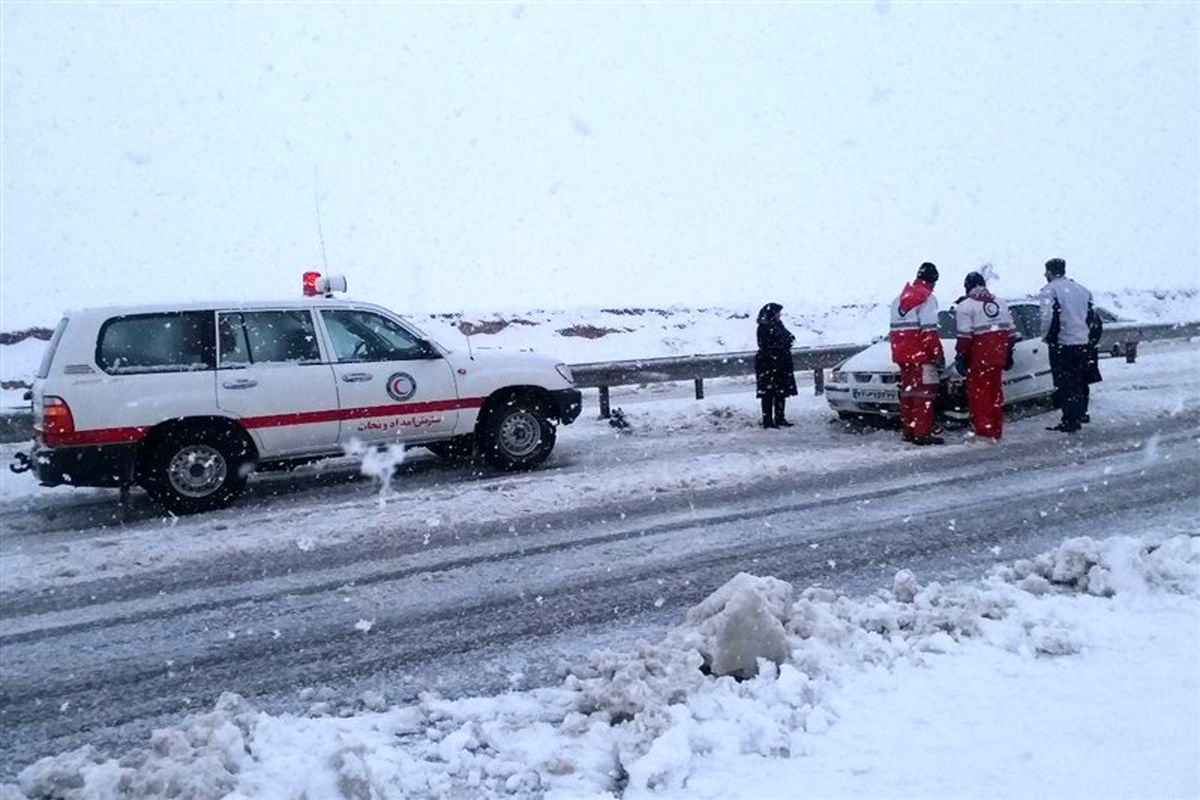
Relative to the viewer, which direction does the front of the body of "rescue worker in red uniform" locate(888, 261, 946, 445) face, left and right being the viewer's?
facing away from the viewer and to the right of the viewer

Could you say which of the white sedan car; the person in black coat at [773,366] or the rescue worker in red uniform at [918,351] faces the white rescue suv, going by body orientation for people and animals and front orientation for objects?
the white sedan car

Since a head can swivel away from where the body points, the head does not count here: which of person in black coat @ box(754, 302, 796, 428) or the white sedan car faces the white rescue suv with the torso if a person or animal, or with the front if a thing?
the white sedan car

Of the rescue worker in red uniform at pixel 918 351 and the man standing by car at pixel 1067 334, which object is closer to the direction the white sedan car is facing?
the rescue worker in red uniform

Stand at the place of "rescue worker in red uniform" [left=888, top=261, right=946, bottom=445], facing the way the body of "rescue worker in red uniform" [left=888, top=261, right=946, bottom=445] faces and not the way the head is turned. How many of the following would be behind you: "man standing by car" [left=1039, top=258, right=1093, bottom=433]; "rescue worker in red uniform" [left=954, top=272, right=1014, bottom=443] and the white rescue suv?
1

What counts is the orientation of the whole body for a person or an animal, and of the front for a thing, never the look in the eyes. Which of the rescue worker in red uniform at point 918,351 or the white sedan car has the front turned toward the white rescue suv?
the white sedan car

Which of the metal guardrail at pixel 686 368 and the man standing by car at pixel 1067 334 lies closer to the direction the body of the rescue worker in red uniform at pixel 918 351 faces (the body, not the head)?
the man standing by car

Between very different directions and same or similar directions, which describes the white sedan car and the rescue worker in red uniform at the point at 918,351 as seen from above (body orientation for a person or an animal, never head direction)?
very different directions

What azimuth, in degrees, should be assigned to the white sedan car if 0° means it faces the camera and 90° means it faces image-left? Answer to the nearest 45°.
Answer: approximately 45°

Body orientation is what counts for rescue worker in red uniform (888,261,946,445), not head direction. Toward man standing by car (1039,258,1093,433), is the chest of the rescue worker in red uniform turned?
yes

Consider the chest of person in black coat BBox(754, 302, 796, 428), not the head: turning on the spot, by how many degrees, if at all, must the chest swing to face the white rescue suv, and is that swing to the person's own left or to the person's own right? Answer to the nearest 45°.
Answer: approximately 135° to the person's own right

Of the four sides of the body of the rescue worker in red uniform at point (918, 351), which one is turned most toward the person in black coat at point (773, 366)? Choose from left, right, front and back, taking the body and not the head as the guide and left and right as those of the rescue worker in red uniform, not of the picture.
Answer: left
